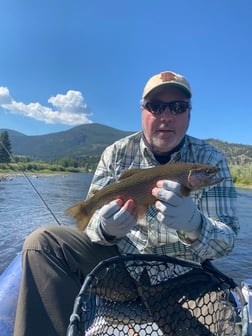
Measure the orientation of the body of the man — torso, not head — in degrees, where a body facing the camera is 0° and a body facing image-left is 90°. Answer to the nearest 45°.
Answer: approximately 0°
